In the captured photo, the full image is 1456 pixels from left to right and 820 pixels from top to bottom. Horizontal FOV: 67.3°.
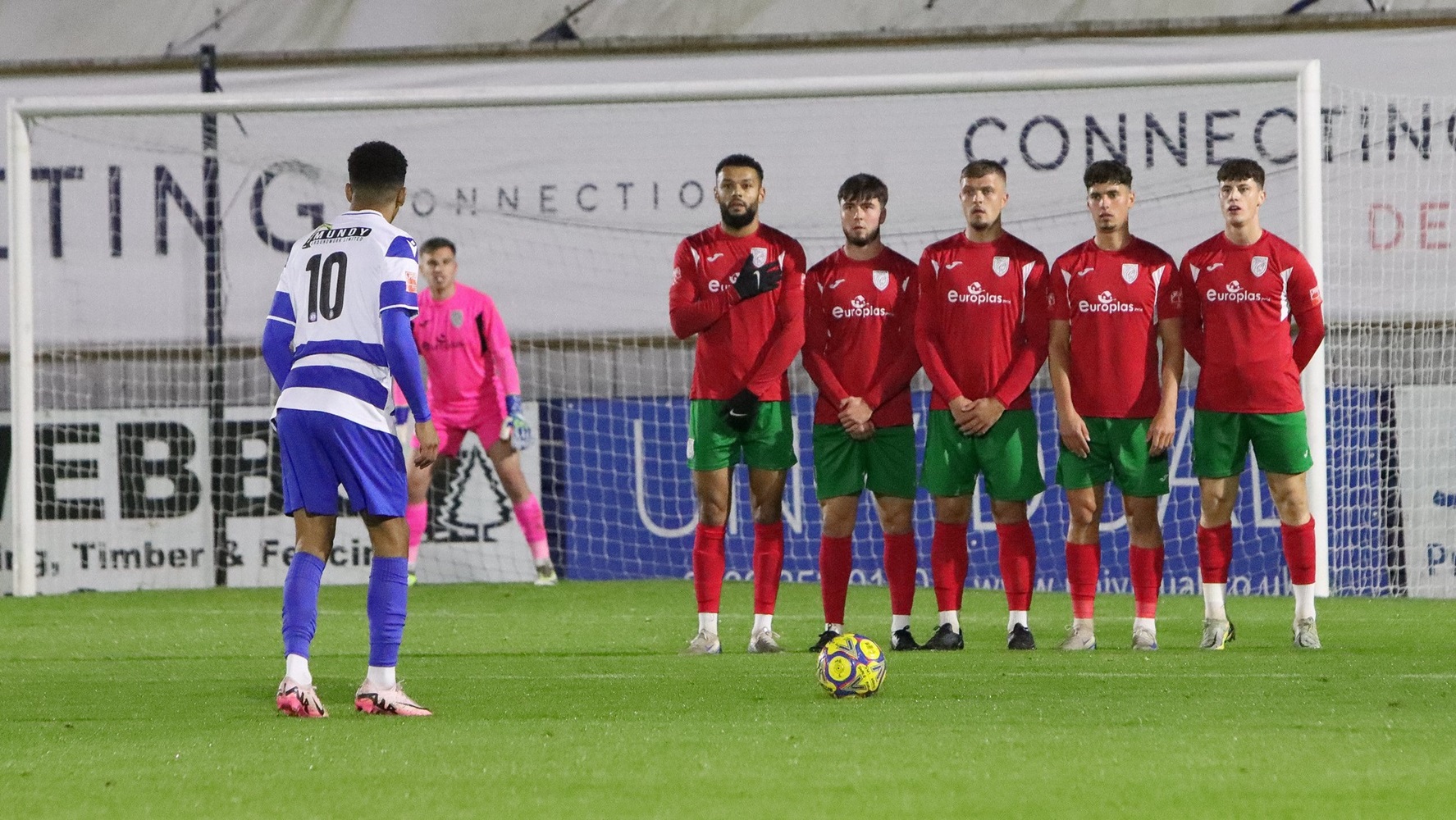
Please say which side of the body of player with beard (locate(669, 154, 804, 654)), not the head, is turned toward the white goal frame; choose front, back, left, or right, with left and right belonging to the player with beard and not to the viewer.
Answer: back

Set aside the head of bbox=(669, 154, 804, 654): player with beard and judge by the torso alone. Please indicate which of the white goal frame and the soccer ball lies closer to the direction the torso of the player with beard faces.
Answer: the soccer ball

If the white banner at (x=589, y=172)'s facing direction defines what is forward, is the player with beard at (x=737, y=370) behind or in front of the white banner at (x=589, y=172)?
in front

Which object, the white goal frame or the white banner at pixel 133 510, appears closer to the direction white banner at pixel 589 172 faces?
the white goal frame

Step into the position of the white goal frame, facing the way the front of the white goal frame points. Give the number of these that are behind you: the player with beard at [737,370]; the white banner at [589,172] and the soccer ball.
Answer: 1

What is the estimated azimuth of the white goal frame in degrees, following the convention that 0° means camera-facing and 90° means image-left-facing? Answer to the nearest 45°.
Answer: approximately 0°

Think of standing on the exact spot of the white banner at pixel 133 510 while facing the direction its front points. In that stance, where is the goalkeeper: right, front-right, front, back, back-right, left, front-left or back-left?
front-left
